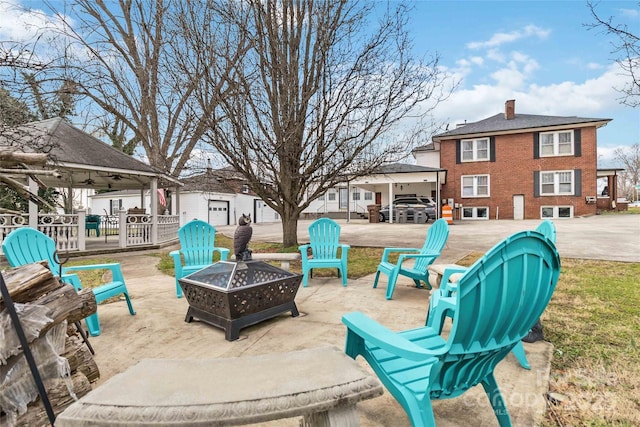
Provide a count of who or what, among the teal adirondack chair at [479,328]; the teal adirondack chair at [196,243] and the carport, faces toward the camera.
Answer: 2

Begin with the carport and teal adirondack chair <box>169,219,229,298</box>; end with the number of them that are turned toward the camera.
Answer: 2

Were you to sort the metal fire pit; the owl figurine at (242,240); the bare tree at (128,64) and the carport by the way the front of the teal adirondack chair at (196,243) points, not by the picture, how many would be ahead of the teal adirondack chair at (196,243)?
2

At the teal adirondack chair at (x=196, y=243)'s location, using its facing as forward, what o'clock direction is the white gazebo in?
The white gazebo is roughly at 5 o'clock from the teal adirondack chair.

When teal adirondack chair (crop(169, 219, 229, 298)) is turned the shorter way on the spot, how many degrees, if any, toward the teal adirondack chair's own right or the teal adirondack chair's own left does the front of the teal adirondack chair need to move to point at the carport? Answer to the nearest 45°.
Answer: approximately 135° to the teal adirondack chair's own left

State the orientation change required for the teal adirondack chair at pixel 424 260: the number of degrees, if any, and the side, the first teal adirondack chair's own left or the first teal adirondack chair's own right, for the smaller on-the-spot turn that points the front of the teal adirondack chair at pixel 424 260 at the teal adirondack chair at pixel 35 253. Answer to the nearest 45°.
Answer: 0° — it already faces it

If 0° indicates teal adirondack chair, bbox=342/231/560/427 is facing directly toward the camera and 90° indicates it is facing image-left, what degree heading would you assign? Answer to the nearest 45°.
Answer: approximately 135°

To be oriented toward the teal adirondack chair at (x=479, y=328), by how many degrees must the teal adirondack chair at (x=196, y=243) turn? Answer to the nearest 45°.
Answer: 0° — it already faces it

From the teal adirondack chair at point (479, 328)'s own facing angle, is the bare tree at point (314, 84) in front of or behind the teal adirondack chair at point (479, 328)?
in front

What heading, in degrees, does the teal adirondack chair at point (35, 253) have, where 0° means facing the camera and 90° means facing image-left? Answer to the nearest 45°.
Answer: approximately 315°

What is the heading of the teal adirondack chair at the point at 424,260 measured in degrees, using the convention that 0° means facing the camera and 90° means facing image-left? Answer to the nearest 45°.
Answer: approximately 45°

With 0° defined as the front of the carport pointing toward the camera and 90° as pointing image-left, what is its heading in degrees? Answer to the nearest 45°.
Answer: approximately 0°

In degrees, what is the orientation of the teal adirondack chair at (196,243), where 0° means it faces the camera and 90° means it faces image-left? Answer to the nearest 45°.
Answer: approximately 0°

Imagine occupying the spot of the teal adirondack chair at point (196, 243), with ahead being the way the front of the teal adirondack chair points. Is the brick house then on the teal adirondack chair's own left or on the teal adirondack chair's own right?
on the teal adirondack chair's own left
